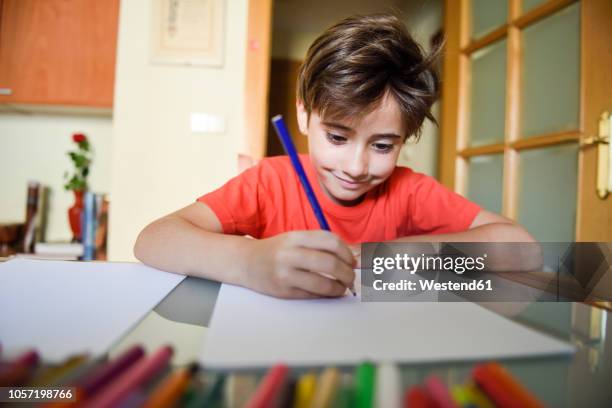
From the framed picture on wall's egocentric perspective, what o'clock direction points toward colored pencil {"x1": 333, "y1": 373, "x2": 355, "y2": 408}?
The colored pencil is roughly at 12 o'clock from the framed picture on wall.

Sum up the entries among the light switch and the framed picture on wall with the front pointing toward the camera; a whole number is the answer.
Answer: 2

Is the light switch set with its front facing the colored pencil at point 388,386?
yes

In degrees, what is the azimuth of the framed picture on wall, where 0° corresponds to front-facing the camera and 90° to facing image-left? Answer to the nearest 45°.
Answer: approximately 0°

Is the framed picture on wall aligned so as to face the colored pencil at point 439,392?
yes

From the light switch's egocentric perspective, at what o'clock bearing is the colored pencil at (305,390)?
The colored pencil is roughly at 12 o'clock from the light switch.

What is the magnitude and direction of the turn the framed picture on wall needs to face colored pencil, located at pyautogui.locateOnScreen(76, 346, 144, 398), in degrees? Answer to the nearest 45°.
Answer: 0° — it already faces it

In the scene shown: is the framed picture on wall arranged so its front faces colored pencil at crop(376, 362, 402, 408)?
yes

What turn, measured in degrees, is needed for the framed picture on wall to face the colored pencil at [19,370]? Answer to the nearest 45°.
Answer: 0° — it already faces it
